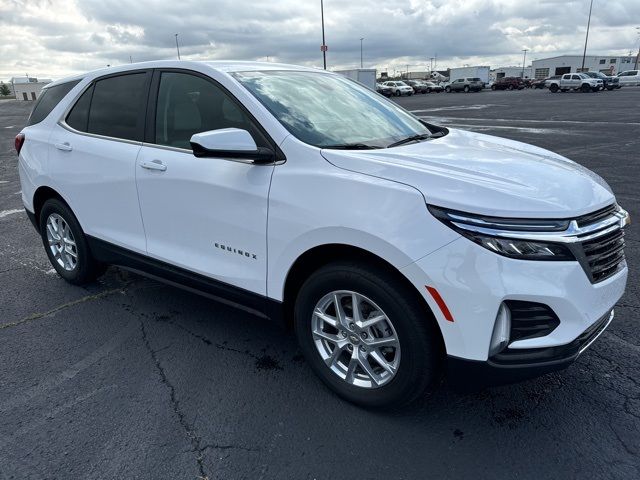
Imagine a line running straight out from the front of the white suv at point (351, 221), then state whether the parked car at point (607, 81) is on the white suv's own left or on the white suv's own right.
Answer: on the white suv's own left

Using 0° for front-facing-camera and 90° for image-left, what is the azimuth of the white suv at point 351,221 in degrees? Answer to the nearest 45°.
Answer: approximately 315°

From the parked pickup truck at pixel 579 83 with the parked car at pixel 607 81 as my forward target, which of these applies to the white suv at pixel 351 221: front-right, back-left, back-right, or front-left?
back-right

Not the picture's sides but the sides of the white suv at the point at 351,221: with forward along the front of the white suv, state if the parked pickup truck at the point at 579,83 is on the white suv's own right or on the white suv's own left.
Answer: on the white suv's own left
